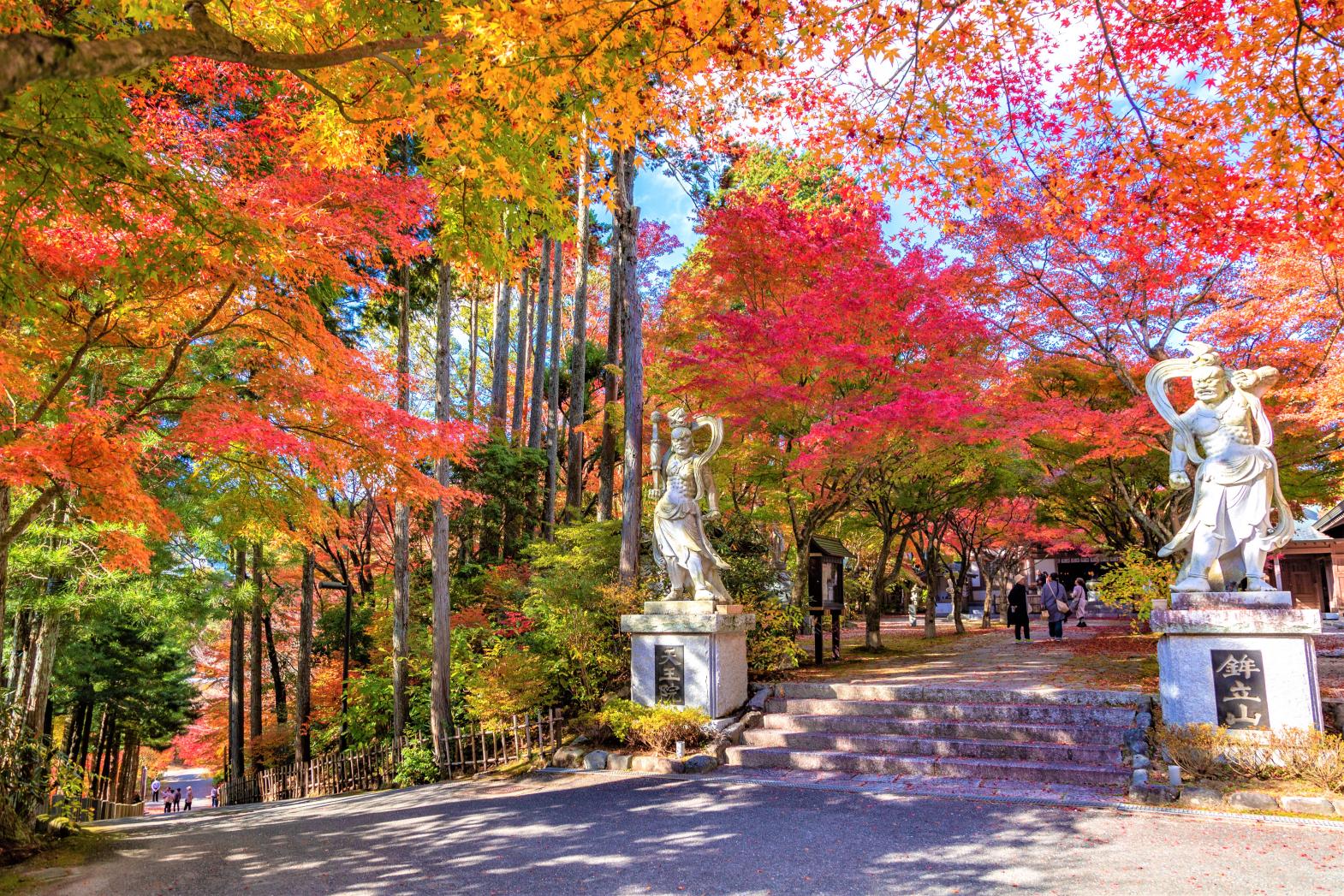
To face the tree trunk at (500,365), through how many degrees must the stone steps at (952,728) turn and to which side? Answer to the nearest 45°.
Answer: approximately 135° to its right

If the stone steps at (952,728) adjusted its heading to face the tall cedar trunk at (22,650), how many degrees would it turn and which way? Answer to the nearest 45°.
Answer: approximately 90° to its right

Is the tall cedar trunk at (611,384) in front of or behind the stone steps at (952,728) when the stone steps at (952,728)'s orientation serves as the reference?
behind

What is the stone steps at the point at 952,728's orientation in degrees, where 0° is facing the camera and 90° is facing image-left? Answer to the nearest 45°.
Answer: approximately 0°

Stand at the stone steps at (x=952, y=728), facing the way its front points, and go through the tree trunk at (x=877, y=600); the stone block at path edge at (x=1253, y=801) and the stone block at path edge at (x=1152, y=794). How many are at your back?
1

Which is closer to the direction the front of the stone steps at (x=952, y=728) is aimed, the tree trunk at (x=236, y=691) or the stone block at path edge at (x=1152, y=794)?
the stone block at path edge

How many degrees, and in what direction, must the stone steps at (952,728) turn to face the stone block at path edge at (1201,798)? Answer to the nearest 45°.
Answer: approximately 45° to its left

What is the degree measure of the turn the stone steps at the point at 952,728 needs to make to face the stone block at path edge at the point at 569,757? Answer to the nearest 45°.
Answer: approximately 90° to its right
